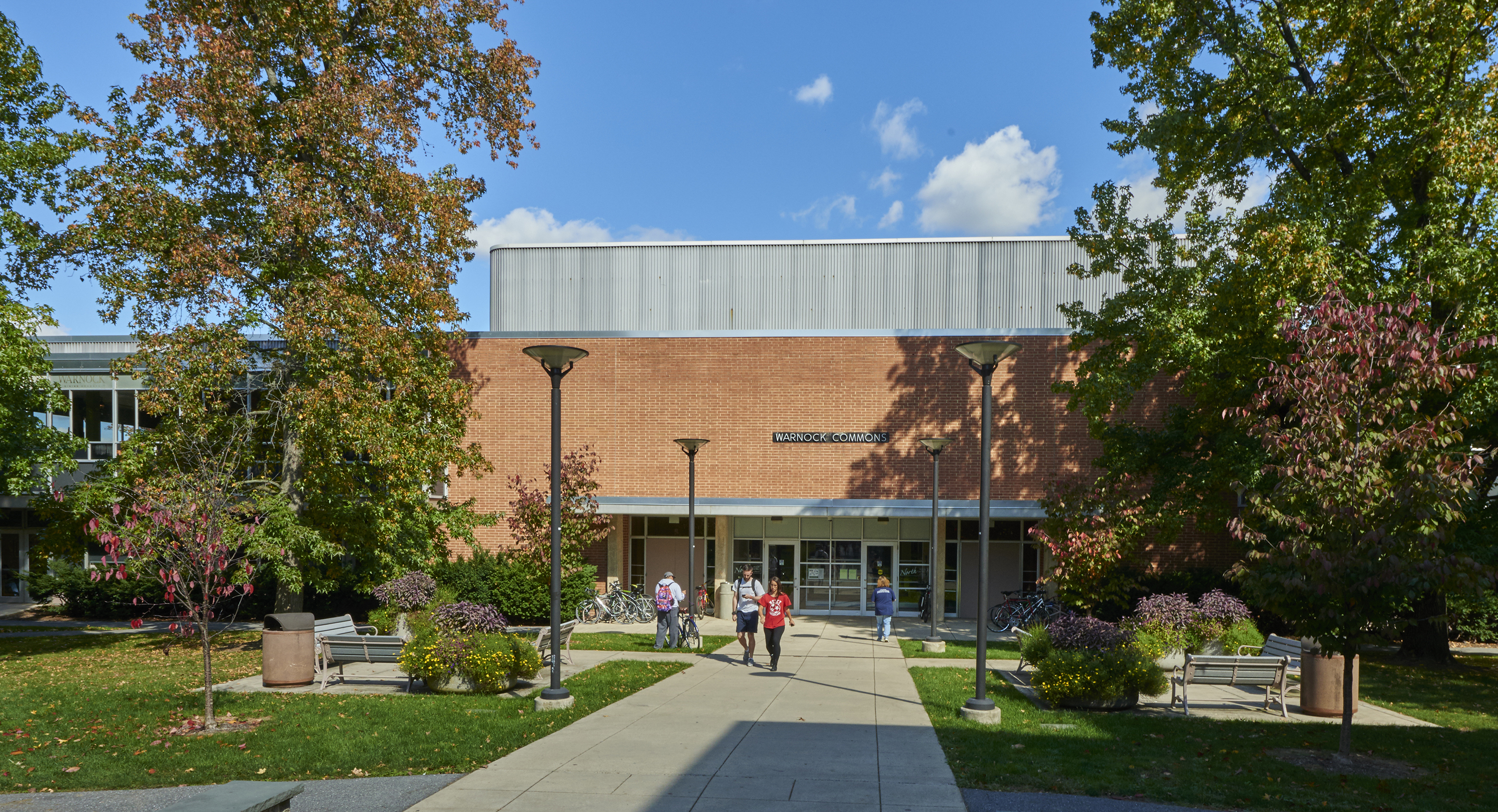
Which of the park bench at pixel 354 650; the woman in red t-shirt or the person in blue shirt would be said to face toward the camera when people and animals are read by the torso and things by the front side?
the woman in red t-shirt

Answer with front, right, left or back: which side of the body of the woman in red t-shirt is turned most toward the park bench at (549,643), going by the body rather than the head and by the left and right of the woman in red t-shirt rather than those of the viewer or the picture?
right

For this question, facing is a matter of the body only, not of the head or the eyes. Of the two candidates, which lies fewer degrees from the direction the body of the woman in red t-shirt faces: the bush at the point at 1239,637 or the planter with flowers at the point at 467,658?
the planter with flowers

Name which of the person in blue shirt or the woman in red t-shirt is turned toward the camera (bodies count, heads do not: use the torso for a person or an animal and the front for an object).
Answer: the woman in red t-shirt

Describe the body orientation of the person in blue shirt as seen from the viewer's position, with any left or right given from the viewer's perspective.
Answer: facing away from the viewer

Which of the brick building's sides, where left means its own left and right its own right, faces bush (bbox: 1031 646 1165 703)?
front

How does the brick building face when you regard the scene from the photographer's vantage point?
facing the viewer

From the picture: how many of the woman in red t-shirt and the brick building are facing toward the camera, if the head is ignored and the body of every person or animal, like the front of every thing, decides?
2

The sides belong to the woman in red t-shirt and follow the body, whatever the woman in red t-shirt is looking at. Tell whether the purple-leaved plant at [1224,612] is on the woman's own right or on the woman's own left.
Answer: on the woman's own left

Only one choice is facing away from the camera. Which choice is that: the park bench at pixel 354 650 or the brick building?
the park bench

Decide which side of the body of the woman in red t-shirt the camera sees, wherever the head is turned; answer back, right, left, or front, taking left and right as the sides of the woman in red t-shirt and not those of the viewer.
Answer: front

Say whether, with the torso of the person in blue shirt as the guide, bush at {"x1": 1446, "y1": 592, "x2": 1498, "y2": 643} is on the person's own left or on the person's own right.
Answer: on the person's own right

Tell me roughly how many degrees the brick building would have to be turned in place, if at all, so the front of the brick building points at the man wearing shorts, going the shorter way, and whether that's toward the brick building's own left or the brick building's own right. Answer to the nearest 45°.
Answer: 0° — it already faces them

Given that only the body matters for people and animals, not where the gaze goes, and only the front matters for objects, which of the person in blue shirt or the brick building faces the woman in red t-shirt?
the brick building
